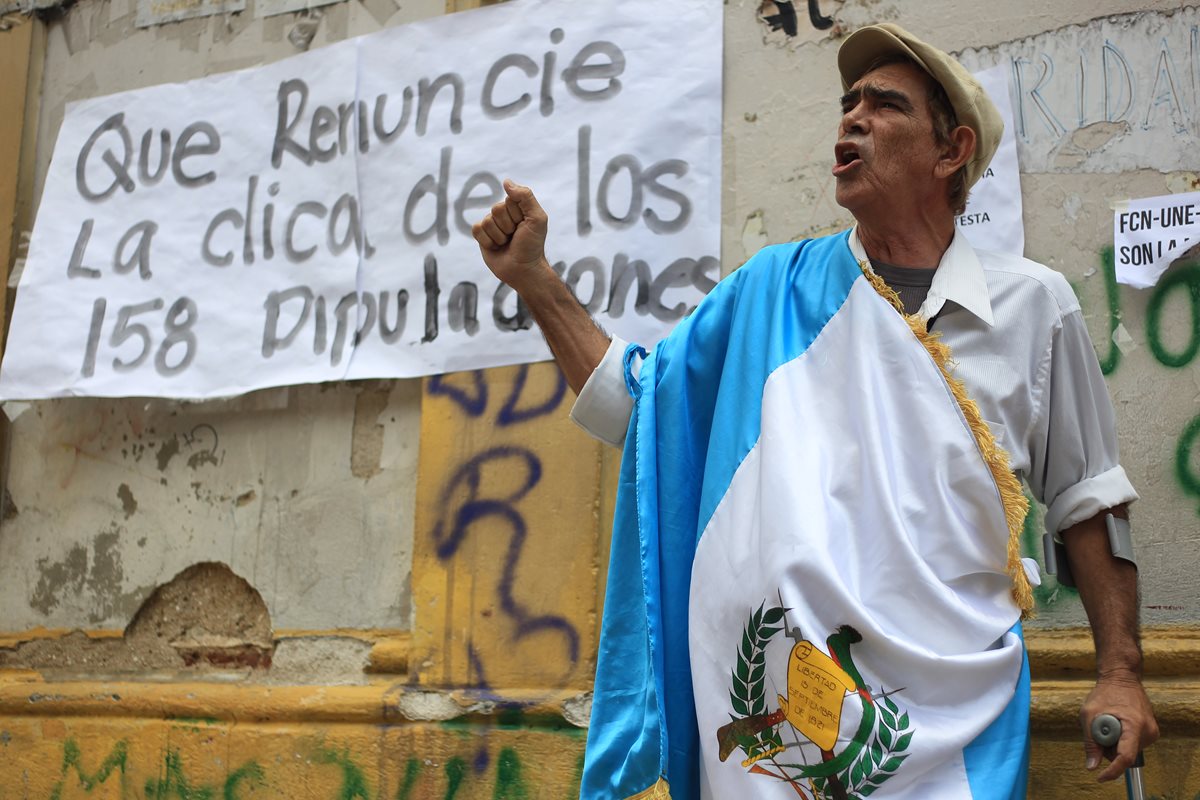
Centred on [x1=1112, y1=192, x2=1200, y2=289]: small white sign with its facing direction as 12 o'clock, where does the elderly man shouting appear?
The elderly man shouting is roughly at 1 o'clock from the small white sign.

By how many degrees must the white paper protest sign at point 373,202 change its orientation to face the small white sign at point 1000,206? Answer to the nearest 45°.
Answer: approximately 45° to its left

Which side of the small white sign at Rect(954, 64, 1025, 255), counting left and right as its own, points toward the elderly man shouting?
front

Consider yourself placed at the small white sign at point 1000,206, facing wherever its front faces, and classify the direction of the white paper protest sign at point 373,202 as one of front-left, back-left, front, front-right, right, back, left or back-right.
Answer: right

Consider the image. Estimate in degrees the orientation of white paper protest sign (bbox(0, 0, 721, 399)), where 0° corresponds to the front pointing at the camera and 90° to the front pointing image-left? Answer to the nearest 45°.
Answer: approximately 0°

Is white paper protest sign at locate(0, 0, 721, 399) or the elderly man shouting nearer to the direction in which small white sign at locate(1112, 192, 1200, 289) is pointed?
the elderly man shouting
